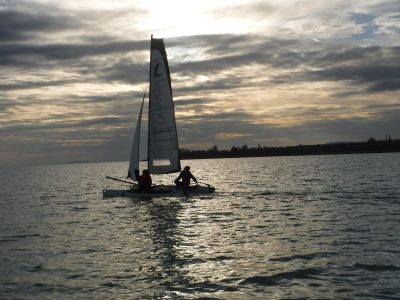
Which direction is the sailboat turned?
to the viewer's left
